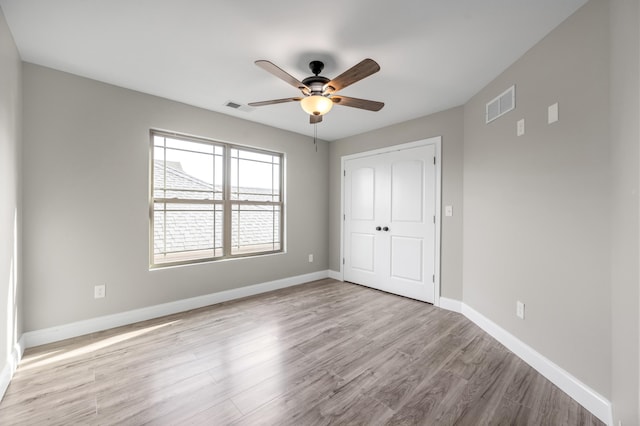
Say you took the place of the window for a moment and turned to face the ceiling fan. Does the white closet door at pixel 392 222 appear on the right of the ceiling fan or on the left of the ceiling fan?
left

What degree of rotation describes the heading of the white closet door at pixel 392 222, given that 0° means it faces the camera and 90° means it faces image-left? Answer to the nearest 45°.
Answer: approximately 45°

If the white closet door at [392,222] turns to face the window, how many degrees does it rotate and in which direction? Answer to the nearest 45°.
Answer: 0° — it already faces it

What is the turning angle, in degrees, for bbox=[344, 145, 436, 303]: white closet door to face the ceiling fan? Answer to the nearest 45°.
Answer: approximately 45° to its left
